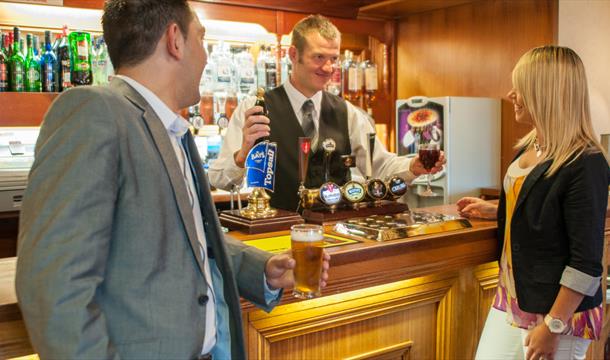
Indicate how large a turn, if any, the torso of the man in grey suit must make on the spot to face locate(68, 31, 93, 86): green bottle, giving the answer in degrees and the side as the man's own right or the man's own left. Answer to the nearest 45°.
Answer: approximately 90° to the man's own left

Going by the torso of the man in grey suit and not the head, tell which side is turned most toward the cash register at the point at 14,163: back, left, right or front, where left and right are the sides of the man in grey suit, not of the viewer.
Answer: left

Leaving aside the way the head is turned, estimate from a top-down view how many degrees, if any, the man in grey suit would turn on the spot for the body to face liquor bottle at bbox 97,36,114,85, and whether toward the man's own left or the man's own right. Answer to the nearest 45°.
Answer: approximately 90° to the man's own left

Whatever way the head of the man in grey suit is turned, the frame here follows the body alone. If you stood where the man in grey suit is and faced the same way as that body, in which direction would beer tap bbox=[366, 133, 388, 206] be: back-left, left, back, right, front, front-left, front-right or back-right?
front-left

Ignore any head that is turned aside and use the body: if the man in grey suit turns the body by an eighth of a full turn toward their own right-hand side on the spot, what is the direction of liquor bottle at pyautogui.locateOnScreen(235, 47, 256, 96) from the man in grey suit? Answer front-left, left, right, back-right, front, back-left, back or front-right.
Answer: back-left

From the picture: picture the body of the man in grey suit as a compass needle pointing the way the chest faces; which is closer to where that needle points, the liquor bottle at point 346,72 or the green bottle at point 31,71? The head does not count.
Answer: the liquor bottle

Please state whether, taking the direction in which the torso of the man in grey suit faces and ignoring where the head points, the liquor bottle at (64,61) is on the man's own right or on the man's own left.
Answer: on the man's own left

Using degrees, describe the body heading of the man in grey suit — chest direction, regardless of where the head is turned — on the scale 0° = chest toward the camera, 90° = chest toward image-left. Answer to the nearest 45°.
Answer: approximately 270°

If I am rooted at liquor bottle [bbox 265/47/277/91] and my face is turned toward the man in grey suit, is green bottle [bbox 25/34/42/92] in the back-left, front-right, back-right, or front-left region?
front-right

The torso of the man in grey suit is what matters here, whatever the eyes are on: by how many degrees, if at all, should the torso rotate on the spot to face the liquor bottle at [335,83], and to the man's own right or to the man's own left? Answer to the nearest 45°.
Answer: approximately 90° to the man's own left

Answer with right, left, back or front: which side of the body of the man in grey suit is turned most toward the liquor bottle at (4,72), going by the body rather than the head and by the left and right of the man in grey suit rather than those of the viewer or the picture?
left

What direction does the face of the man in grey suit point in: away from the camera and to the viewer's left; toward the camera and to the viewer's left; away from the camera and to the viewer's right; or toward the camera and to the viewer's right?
away from the camera and to the viewer's right

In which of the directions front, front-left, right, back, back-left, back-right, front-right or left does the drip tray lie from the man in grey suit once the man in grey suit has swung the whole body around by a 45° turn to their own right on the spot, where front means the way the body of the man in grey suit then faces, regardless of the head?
left

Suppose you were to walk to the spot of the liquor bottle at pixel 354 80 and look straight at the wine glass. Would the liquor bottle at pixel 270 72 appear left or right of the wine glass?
right

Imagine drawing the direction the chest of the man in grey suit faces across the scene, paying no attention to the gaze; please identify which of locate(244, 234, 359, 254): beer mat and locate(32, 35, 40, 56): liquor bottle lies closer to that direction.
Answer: the beer mat
